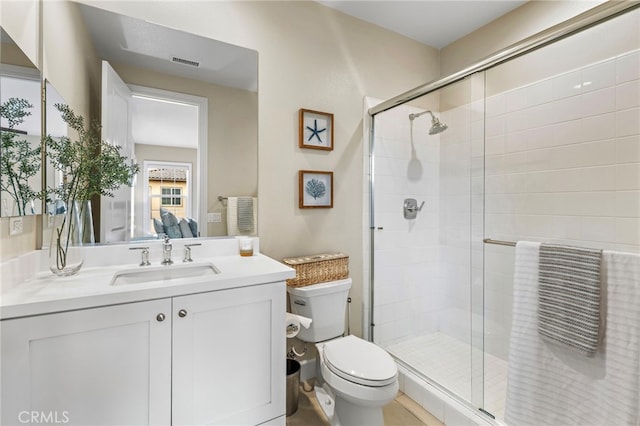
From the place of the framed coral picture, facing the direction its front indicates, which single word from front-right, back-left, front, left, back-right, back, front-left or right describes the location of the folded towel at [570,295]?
front

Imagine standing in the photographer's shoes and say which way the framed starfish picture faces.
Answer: facing the viewer and to the right of the viewer

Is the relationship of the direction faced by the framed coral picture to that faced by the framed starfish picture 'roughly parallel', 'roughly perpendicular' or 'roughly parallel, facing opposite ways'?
roughly parallel

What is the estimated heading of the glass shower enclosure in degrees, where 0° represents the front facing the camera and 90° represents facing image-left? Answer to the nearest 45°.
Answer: approximately 45°

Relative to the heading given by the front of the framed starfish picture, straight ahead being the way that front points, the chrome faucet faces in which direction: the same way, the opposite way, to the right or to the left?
the same way

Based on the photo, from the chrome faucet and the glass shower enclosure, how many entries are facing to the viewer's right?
0

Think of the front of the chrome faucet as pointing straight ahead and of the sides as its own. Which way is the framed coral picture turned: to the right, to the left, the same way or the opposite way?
the same way

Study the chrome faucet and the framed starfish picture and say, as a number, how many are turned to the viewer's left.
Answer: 0

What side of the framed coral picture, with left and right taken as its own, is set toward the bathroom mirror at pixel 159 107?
right

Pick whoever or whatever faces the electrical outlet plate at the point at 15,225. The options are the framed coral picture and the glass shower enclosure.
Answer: the glass shower enclosure

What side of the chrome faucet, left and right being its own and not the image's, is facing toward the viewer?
front

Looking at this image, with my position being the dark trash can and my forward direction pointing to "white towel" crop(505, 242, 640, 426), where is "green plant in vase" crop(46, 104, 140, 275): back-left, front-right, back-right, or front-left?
back-right

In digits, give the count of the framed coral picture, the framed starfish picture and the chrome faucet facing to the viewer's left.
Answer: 0

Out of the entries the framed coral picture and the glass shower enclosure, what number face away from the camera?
0

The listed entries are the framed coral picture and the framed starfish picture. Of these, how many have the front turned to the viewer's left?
0
